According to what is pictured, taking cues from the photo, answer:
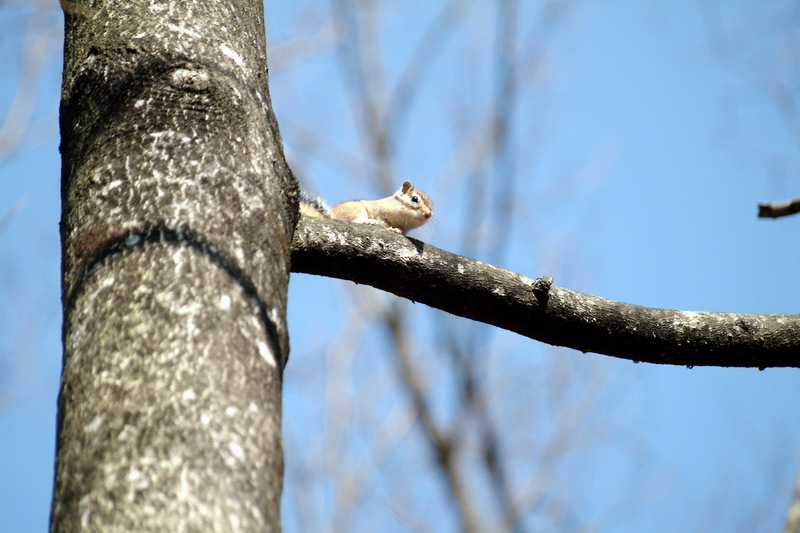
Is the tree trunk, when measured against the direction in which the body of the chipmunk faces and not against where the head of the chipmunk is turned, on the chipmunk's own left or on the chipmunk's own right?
on the chipmunk's own right

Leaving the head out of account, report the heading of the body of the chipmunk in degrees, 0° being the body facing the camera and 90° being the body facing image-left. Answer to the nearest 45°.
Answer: approximately 270°
